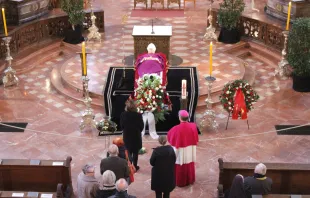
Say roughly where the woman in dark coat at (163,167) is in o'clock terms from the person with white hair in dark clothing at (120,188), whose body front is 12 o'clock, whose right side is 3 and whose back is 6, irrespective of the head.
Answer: The woman in dark coat is roughly at 1 o'clock from the person with white hair in dark clothing.

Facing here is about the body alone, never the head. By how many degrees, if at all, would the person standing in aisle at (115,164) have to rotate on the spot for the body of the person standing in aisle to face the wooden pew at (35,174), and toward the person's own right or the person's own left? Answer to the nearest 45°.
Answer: approximately 45° to the person's own left

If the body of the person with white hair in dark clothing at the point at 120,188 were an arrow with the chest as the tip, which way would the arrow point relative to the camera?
away from the camera

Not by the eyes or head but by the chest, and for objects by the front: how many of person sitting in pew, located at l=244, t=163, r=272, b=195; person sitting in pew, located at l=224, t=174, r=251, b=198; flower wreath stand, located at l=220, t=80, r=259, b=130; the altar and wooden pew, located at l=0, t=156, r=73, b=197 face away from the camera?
3

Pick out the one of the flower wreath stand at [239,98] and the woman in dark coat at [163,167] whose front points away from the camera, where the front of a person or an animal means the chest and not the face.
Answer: the woman in dark coat

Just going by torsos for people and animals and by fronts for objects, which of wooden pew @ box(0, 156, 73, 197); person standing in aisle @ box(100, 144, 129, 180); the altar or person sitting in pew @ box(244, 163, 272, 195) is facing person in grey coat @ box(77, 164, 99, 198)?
the altar

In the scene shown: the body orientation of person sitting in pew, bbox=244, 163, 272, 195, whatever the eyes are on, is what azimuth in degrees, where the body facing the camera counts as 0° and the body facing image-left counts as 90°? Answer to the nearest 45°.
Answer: approximately 180°

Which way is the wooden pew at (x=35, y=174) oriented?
away from the camera

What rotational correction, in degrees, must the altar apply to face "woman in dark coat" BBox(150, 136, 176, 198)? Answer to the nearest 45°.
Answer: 0° — it already faces them

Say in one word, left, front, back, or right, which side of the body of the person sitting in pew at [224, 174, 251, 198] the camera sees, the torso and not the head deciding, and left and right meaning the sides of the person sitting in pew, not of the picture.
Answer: back

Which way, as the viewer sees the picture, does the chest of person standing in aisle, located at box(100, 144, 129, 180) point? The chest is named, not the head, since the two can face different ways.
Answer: away from the camera

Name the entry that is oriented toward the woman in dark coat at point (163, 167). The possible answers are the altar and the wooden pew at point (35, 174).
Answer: the altar
